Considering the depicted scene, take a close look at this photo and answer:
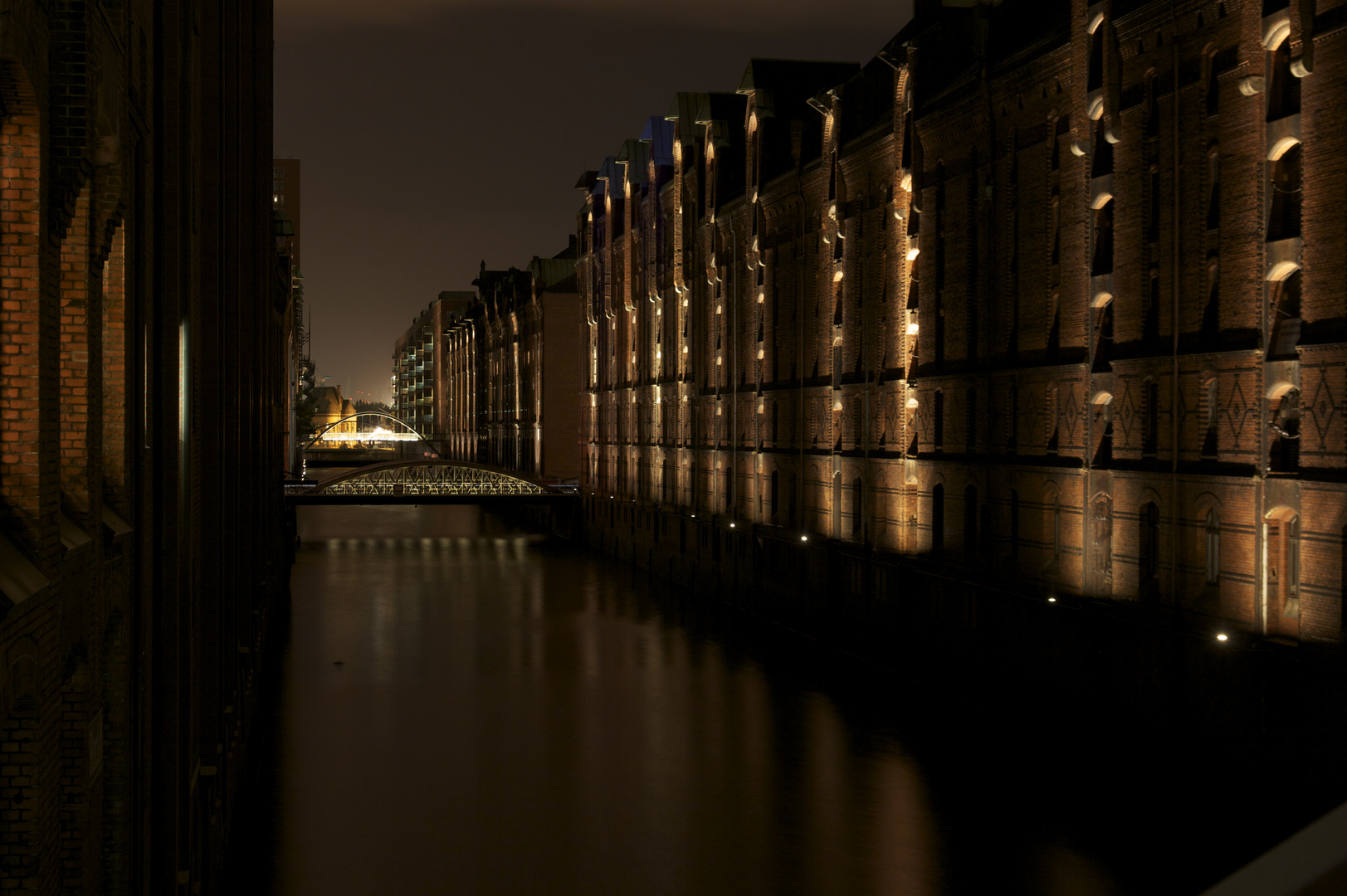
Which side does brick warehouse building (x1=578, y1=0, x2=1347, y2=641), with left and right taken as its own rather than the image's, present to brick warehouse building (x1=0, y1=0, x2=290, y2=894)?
front

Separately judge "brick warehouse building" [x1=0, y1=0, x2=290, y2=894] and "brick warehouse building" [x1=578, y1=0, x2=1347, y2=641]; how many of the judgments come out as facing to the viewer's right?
1

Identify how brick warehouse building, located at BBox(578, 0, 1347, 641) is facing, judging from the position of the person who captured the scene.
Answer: facing the viewer and to the left of the viewer

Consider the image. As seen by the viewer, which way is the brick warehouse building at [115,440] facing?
to the viewer's right

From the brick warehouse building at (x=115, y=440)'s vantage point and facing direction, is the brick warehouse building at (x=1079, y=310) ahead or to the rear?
ahead

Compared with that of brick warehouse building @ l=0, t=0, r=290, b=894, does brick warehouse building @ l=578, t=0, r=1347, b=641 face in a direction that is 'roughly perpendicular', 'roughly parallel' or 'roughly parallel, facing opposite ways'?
roughly parallel, facing opposite ways
